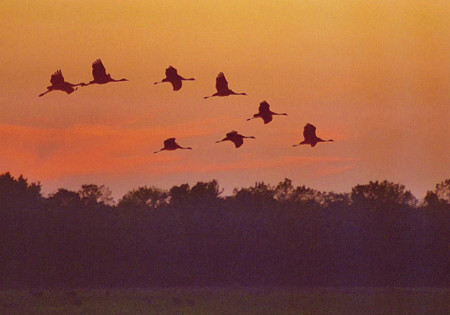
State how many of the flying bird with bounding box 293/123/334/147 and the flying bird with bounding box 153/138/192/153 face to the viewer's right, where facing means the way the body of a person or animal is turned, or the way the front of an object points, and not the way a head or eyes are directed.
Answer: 2

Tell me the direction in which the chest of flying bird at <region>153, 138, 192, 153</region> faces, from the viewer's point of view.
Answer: to the viewer's right

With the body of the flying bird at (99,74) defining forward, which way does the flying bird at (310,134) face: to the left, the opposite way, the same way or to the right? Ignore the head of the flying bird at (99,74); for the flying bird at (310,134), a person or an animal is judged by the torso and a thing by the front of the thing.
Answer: the same way

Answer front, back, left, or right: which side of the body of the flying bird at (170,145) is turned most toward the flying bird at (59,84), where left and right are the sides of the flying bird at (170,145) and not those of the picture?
back

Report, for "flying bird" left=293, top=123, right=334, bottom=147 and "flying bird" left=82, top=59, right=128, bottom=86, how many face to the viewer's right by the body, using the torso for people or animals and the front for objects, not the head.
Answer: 2

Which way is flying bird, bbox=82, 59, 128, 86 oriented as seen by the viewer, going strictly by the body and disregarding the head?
to the viewer's right

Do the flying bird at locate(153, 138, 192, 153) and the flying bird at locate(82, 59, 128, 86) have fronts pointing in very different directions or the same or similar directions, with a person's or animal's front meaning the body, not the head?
same or similar directions

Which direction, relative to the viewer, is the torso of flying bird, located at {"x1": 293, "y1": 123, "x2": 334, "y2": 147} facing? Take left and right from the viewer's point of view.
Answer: facing to the right of the viewer

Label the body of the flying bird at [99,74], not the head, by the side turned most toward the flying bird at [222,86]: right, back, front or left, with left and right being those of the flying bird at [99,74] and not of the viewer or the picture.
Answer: front

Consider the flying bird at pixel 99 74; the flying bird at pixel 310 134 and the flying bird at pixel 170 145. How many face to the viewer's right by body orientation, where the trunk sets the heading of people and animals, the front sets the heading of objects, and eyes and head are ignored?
3

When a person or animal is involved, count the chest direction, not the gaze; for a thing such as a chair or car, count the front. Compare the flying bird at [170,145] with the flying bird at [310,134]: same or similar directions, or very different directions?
same or similar directions

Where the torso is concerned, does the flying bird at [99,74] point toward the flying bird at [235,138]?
yes
